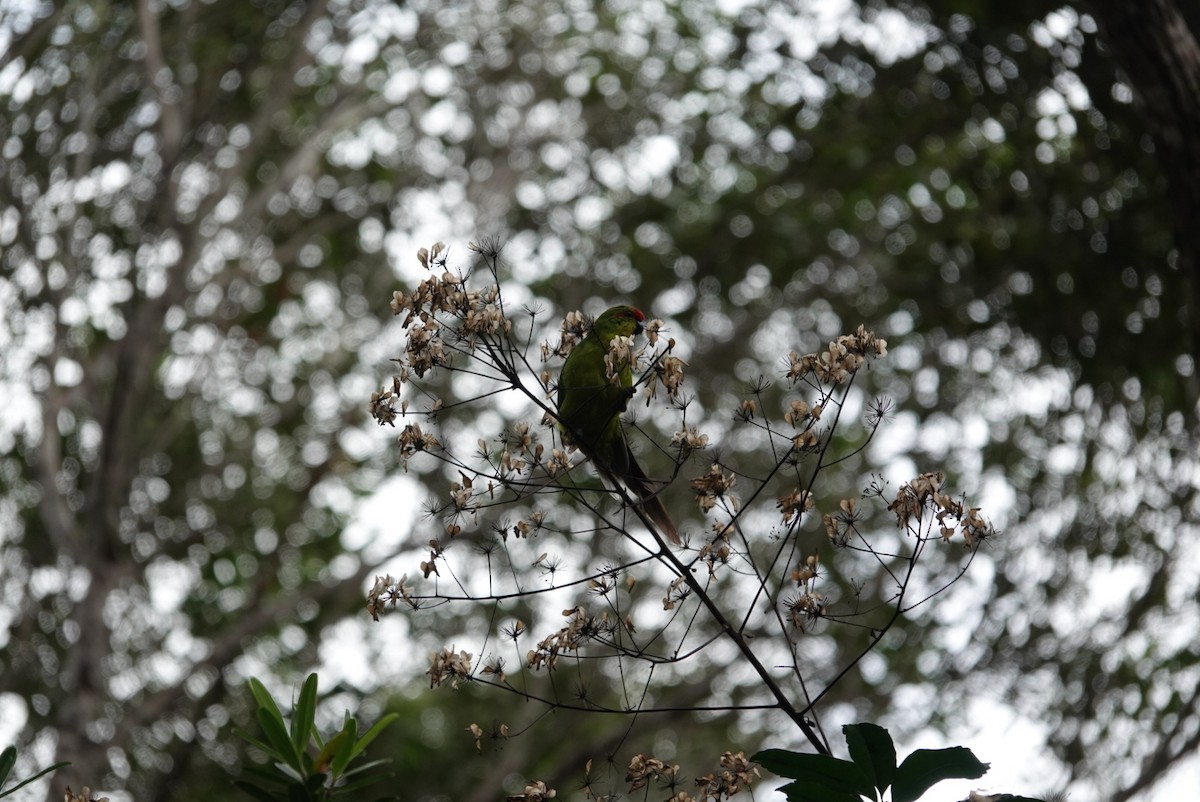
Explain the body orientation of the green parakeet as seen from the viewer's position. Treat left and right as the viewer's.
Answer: facing to the right of the viewer
